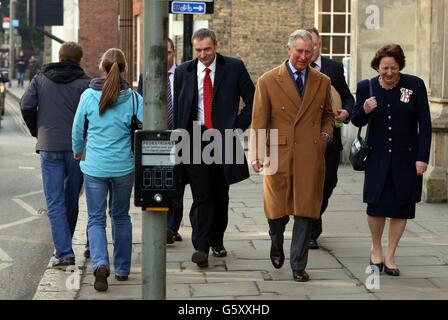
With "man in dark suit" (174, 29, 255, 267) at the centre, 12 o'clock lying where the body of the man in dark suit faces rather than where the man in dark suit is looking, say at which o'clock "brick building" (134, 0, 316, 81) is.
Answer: The brick building is roughly at 6 o'clock from the man in dark suit.

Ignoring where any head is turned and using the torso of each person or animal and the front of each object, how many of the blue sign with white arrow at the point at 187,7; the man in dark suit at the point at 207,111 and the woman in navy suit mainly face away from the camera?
0

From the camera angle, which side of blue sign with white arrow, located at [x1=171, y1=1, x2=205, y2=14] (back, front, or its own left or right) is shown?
front

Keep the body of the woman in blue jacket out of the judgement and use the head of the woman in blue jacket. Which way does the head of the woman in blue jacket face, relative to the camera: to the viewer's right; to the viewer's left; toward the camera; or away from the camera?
away from the camera

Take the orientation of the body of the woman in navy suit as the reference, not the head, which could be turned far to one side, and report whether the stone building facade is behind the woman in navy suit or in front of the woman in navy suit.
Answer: behind

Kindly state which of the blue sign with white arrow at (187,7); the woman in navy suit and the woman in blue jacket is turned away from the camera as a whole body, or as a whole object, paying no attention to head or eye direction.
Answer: the woman in blue jacket

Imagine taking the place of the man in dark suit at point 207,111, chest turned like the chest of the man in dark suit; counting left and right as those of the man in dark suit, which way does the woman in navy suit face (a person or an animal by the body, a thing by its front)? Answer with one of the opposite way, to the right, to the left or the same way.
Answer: the same way

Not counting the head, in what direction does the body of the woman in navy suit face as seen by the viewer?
toward the camera

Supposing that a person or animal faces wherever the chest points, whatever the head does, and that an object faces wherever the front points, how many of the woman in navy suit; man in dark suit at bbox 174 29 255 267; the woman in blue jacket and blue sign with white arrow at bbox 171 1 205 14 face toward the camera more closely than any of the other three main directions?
3

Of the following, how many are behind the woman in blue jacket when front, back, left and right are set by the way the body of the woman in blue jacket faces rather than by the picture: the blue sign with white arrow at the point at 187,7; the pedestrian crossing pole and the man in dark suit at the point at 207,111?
1

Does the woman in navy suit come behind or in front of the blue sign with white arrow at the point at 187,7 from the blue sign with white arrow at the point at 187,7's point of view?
in front

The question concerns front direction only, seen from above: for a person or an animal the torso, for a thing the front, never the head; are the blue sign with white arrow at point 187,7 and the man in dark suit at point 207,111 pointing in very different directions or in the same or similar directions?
same or similar directions

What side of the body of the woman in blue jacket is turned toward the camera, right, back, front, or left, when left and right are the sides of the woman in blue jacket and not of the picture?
back

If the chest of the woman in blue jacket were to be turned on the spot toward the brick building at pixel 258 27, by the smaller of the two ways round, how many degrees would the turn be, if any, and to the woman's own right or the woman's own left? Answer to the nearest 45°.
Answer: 0° — they already face it
